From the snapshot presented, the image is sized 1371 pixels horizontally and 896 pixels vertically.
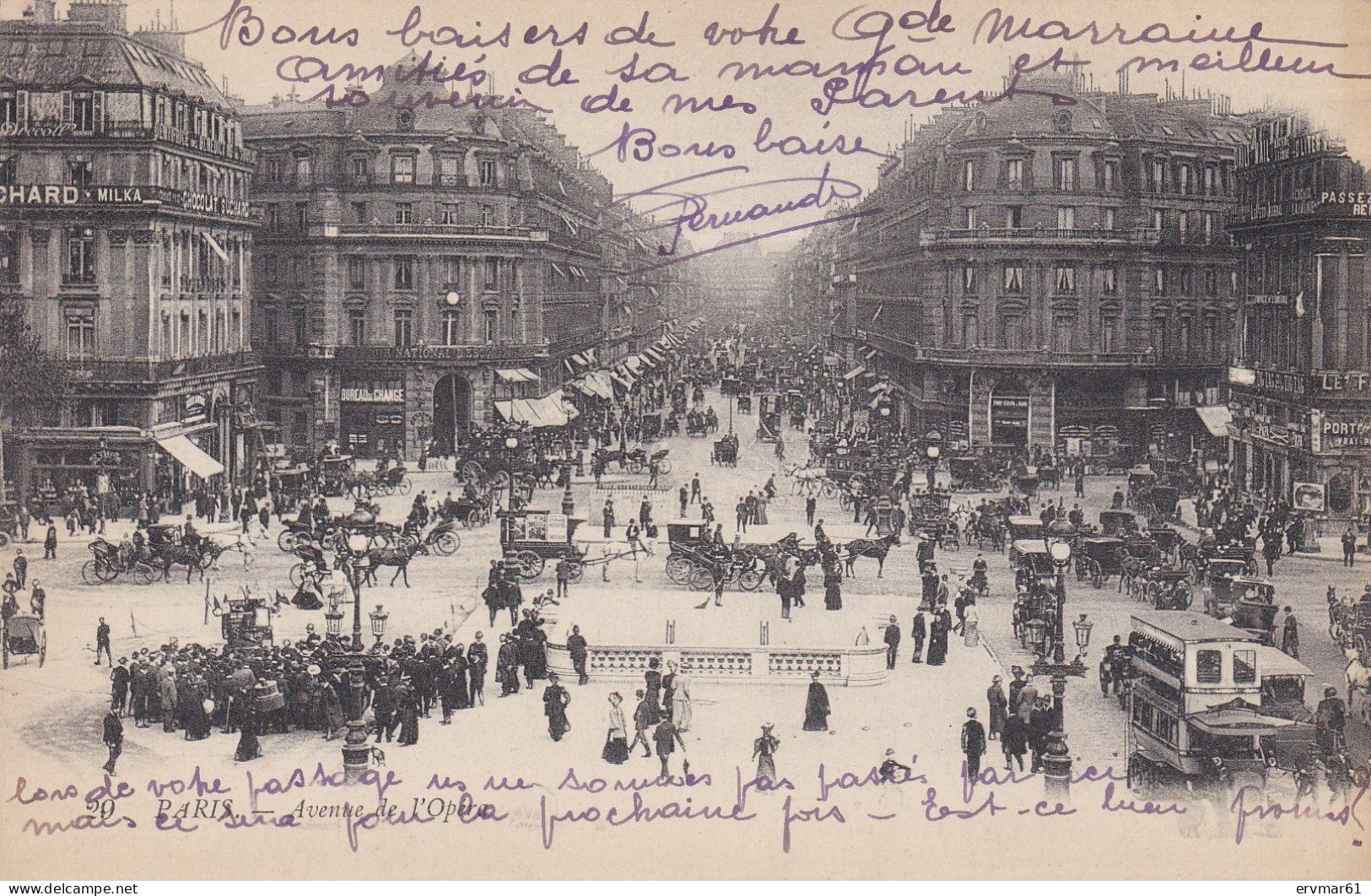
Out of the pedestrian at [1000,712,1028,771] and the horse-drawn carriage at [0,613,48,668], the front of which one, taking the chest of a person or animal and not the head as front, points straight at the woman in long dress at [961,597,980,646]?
the pedestrian

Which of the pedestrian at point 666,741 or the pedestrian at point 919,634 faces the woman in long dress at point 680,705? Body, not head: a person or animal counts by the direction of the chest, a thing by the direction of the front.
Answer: the pedestrian at point 666,741

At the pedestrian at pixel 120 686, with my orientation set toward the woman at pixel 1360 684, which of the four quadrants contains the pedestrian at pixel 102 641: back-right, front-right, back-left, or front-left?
back-left

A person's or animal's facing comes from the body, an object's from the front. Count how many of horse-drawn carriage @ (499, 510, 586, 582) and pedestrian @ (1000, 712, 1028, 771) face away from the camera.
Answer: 1

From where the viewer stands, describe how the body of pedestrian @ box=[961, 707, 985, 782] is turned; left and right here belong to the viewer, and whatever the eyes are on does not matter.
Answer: facing away from the viewer

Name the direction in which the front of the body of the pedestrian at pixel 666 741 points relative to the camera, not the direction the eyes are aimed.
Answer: away from the camera

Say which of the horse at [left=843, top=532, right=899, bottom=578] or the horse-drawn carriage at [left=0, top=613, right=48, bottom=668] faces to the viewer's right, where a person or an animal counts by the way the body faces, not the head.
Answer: the horse

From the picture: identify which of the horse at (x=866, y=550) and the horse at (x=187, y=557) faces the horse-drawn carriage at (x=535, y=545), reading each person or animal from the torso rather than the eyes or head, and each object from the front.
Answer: the horse at (x=187, y=557)

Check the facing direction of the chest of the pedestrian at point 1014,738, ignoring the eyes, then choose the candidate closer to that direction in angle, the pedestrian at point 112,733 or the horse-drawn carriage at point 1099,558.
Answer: the horse-drawn carriage
